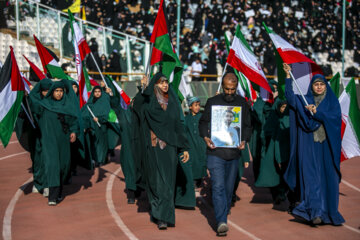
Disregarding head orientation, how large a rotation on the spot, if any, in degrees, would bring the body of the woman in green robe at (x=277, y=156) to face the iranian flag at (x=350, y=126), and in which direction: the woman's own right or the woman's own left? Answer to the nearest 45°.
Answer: approximately 90° to the woman's own left

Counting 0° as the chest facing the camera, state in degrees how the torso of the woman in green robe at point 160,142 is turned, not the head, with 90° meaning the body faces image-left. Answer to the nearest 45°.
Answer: approximately 0°

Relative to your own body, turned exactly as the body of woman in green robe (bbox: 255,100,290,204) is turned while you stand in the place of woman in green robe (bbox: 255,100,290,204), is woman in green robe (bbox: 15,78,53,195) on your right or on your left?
on your right

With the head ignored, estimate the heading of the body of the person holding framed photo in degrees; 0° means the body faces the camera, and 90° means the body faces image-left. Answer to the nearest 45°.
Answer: approximately 0°

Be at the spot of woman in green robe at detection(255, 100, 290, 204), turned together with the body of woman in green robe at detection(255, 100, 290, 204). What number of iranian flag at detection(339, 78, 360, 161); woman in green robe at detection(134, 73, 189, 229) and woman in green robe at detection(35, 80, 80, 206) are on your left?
1

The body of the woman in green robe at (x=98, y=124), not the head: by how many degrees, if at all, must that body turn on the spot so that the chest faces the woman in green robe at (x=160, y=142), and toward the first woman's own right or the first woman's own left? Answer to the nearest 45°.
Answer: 0° — they already face them

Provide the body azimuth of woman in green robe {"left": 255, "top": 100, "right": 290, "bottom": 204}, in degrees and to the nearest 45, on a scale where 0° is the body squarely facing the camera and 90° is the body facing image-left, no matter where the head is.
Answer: approximately 315°

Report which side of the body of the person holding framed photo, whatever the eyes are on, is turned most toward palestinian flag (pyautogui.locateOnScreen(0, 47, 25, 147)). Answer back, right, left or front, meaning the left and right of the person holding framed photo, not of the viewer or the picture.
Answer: right

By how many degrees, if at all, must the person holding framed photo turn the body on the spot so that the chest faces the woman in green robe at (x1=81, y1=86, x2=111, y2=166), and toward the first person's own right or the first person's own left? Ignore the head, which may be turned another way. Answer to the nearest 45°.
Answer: approximately 135° to the first person's own right
